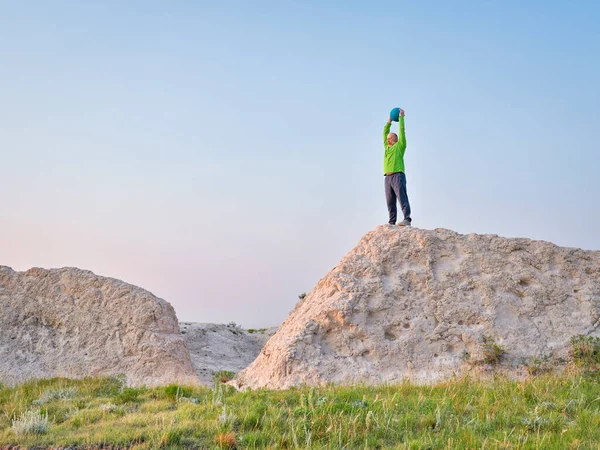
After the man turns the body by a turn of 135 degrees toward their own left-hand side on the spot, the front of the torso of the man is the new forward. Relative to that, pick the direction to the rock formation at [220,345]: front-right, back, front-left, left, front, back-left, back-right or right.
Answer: back-left

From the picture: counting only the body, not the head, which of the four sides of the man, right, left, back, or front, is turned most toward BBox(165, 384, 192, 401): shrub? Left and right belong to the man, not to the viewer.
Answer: front

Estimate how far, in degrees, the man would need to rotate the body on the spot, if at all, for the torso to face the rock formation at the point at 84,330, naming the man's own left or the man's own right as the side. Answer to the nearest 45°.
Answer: approximately 45° to the man's own right

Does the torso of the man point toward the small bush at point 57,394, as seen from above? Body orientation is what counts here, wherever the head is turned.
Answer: yes

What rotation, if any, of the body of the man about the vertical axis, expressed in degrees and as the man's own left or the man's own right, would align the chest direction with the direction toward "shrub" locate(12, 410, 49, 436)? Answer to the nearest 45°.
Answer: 0° — they already face it

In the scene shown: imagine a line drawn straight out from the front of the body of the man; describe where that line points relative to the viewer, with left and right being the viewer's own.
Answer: facing the viewer and to the left of the viewer
